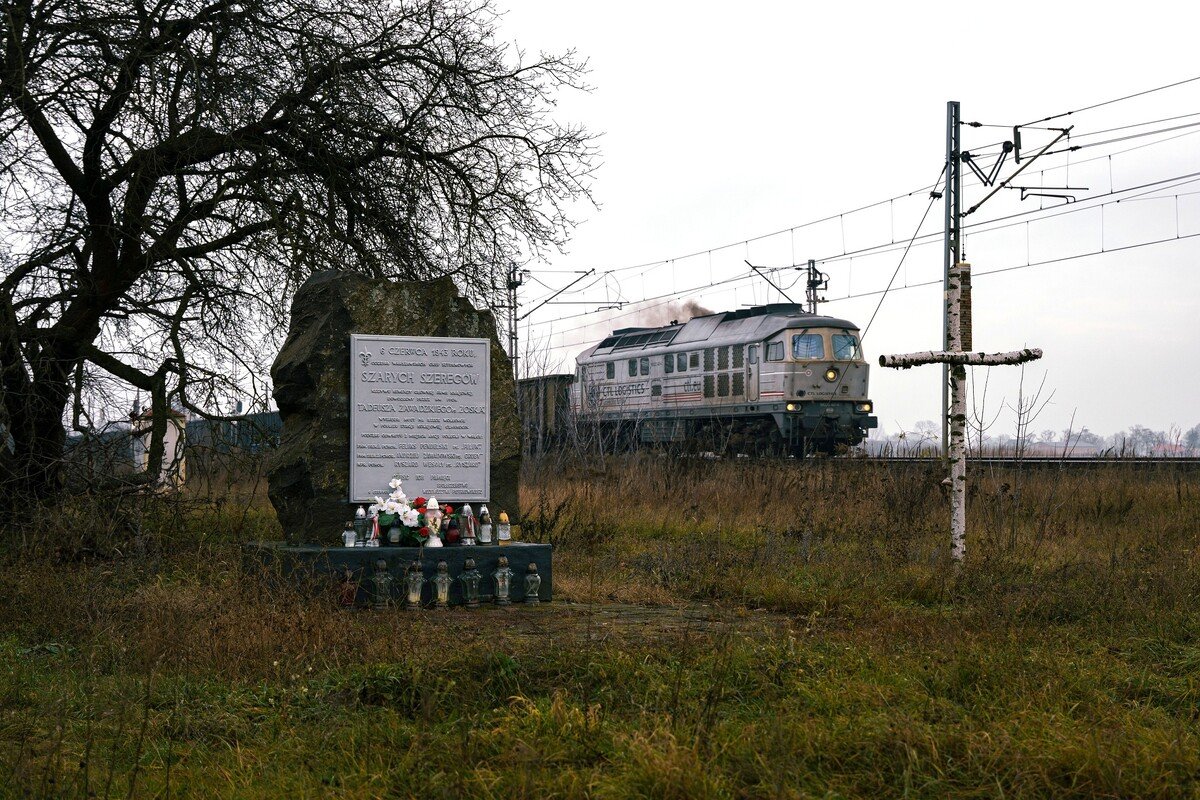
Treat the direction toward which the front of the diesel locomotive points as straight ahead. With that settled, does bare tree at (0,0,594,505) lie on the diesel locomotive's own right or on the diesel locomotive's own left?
on the diesel locomotive's own right

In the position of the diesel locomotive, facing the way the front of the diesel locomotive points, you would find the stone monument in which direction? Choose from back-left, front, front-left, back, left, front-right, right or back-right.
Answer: front-right

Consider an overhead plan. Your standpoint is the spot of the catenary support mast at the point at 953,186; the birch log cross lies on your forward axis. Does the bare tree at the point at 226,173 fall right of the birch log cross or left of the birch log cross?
right

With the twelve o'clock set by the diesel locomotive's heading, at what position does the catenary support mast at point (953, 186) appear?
The catenary support mast is roughly at 1 o'clock from the diesel locomotive.

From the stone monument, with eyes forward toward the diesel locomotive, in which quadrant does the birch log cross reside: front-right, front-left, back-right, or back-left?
front-right

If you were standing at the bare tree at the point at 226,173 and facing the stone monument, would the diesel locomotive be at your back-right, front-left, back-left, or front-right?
back-left

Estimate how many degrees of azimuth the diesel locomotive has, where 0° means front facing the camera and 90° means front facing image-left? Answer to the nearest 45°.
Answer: approximately 315°

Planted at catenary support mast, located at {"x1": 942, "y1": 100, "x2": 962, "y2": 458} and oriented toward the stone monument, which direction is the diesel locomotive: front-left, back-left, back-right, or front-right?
back-right

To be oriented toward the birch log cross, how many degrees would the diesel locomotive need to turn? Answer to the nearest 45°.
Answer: approximately 45° to its right

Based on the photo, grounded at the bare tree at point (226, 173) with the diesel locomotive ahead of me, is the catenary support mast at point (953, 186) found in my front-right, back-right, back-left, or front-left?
front-right
